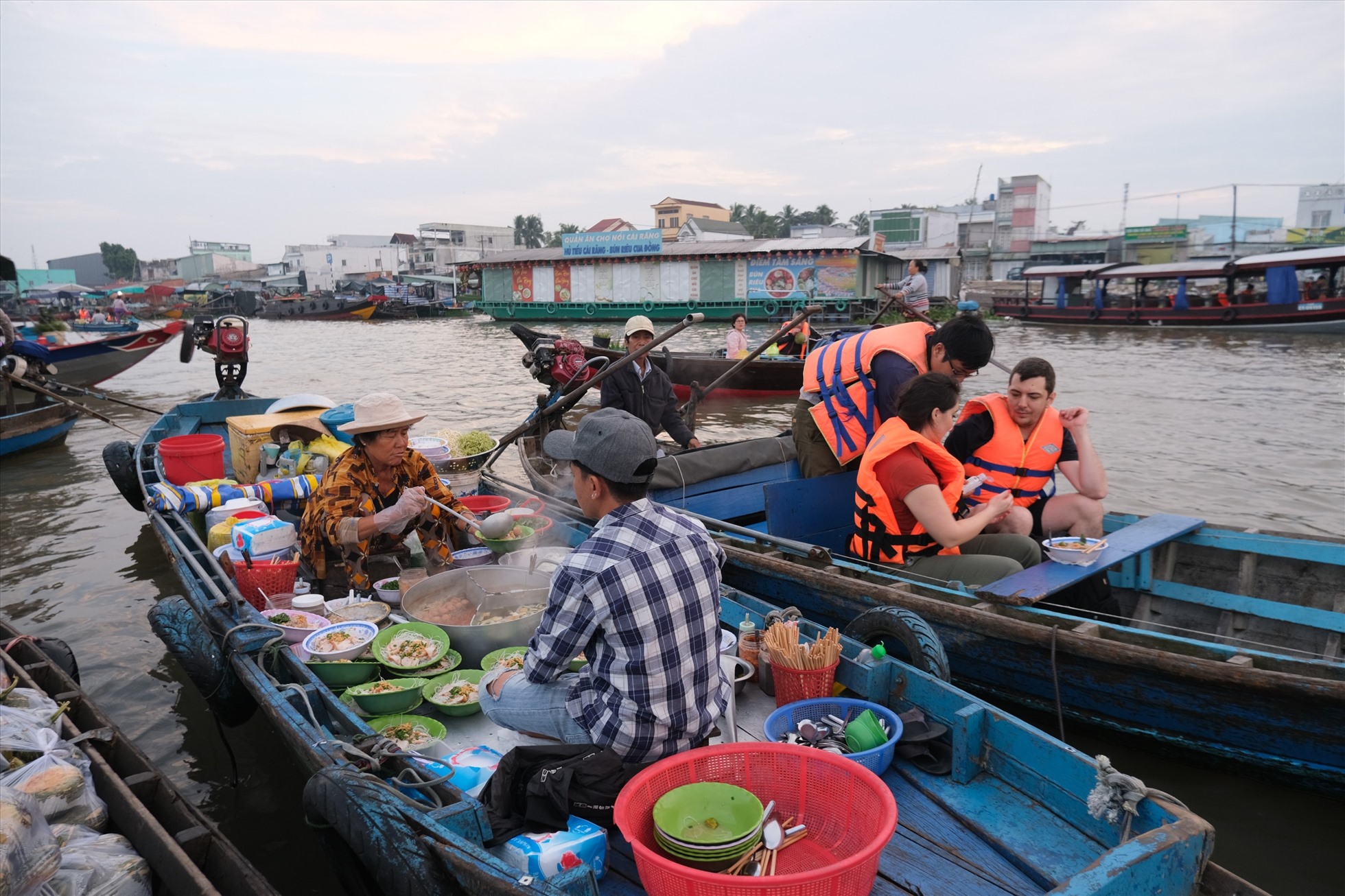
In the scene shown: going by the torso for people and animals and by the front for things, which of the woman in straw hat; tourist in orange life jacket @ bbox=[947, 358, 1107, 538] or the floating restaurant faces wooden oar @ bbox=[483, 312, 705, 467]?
the floating restaurant

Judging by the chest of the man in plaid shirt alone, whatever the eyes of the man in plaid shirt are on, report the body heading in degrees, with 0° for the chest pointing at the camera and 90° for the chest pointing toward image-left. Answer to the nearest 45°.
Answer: approximately 135°

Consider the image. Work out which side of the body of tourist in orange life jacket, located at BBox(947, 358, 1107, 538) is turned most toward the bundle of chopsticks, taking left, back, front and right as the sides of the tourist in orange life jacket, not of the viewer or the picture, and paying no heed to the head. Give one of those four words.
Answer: front

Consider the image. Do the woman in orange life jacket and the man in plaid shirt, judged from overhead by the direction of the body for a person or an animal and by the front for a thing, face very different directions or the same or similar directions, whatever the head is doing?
very different directions

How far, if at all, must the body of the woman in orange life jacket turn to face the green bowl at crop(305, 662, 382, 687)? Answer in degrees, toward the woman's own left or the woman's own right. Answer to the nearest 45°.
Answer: approximately 135° to the woman's own right

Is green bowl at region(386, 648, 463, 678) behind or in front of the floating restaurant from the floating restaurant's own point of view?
in front

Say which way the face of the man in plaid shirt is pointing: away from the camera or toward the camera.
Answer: away from the camera

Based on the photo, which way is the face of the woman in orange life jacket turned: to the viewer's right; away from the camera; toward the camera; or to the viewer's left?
to the viewer's right

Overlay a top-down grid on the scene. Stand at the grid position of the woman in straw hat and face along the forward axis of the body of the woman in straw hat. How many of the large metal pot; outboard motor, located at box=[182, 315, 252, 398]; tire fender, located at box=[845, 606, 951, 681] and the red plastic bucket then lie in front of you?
2

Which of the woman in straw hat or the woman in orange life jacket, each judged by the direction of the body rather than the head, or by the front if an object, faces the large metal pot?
the woman in straw hat

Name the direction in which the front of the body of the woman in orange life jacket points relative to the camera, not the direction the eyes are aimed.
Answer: to the viewer's right

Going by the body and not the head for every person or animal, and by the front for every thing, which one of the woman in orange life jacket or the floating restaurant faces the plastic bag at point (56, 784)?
the floating restaurant

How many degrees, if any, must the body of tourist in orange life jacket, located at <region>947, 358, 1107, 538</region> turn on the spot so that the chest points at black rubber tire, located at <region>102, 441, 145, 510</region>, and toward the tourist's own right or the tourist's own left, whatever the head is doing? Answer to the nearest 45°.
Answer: approximately 90° to the tourist's own right

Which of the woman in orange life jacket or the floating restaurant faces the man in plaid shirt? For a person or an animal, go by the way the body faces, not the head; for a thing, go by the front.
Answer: the floating restaurant

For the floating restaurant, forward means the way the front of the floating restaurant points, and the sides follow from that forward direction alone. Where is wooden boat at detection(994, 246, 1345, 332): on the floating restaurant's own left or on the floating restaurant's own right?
on the floating restaurant's own left

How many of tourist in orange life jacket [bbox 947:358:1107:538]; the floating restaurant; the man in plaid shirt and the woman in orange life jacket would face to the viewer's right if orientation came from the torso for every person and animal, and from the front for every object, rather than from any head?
1

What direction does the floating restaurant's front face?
toward the camera

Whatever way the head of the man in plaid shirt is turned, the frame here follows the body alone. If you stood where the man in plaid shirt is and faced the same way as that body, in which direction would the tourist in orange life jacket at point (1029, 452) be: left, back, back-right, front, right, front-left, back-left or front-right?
right

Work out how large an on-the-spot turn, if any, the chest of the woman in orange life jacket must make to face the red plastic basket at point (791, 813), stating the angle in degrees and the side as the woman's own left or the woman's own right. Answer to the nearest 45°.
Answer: approximately 90° to the woman's own right

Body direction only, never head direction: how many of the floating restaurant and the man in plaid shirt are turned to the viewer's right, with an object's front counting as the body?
0

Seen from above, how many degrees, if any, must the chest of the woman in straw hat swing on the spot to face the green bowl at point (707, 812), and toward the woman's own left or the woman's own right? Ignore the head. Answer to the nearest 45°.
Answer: approximately 45° to the woman's own right
